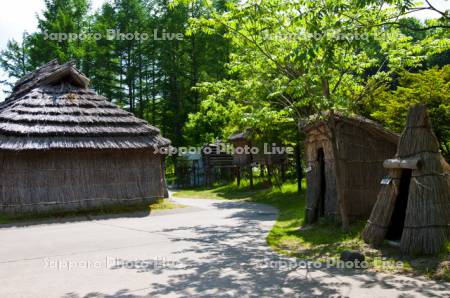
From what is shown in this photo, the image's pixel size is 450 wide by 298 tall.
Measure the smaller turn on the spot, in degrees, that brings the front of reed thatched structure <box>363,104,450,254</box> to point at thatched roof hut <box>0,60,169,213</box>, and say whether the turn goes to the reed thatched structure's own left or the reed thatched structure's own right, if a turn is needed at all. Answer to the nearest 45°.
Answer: approximately 45° to the reed thatched structure's own right

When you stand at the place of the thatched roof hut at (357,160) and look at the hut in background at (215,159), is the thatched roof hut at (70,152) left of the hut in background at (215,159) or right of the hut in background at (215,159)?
left

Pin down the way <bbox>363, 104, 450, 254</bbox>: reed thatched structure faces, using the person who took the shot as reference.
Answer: facing the viewer and to the left of the viewer

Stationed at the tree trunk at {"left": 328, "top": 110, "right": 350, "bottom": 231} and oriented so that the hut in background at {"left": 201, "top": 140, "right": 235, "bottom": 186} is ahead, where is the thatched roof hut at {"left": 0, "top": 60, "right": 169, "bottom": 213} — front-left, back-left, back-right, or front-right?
front-left

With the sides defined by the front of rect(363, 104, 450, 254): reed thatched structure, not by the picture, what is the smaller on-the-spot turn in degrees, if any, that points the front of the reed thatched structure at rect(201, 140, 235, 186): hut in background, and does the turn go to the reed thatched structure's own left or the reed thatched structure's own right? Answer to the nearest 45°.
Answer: approximately 90° to the reed thatched structure's own right

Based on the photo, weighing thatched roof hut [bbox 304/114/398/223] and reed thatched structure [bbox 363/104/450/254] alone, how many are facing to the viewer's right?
0

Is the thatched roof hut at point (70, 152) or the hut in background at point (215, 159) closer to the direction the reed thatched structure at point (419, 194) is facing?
the thatched roof hut

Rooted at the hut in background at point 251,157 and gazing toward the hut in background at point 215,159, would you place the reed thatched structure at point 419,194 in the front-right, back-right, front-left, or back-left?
back-left

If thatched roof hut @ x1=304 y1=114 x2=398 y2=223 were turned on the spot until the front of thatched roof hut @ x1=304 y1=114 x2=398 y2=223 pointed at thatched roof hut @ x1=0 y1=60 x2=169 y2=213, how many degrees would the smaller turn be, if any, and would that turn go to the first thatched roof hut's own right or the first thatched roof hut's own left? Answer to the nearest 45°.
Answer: approximately 45° to the first thatched roof hut's own right

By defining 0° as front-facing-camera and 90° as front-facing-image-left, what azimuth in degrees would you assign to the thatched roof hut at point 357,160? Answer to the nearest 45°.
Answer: approximately 45°

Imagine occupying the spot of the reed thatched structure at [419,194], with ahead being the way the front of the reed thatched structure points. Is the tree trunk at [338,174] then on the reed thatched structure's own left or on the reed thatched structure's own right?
on the reed thatched structure's own right
